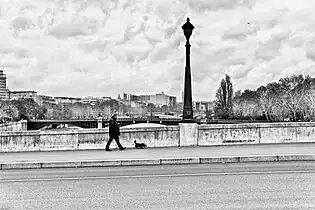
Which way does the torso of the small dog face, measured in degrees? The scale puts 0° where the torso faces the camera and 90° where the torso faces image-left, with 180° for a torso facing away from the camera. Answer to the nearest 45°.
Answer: approximately 270°

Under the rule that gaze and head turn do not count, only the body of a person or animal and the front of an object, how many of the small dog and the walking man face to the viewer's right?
2

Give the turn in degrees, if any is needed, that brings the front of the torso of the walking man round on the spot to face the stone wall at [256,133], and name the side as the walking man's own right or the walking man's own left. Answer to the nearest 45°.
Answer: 0° — they already face it

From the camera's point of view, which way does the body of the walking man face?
to the viewer's right
